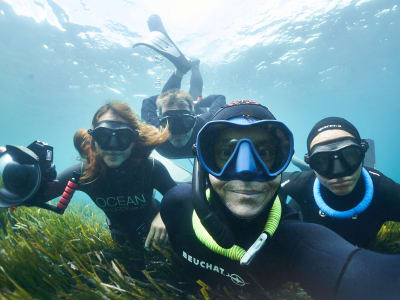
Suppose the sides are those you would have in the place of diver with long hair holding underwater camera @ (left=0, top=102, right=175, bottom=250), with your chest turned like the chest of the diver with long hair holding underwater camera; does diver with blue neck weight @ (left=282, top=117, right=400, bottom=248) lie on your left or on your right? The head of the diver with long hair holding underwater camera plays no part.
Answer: on your left

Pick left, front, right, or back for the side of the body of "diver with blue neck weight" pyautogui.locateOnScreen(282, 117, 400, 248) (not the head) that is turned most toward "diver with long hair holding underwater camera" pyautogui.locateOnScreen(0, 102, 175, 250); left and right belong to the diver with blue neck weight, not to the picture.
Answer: right

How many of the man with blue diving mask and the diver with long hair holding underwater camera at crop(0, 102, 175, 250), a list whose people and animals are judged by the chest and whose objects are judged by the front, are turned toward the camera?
2

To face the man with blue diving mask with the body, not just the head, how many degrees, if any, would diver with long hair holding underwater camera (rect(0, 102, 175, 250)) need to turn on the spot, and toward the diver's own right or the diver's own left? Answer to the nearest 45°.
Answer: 0° — they already face them

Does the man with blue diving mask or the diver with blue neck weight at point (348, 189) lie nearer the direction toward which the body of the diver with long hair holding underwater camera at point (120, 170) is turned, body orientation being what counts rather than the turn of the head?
the man with blue diving mask

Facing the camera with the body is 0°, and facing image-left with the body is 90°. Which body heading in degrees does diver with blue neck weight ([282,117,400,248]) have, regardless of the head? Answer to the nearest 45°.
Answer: approximately 0°

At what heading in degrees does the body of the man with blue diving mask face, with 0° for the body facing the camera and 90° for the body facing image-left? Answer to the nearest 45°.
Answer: approximately 0°

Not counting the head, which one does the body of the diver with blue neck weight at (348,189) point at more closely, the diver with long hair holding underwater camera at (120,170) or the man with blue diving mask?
the man with blue diving mask
